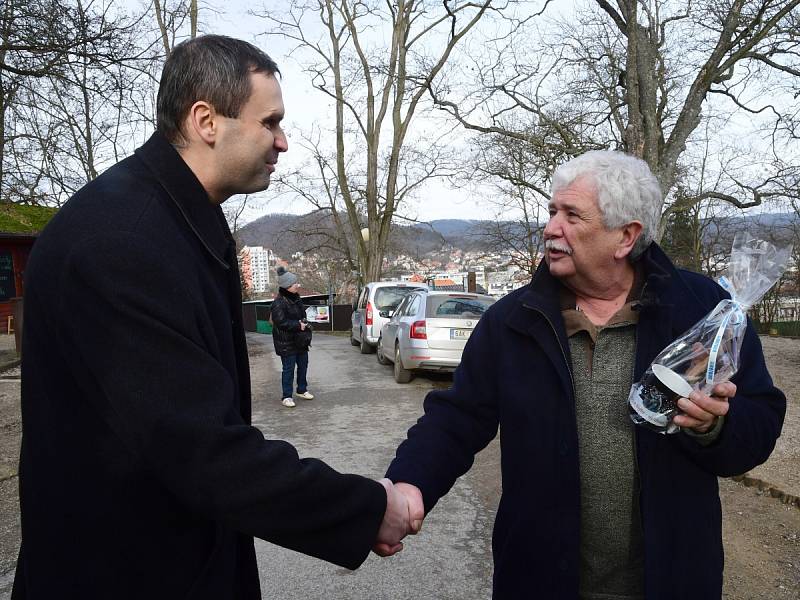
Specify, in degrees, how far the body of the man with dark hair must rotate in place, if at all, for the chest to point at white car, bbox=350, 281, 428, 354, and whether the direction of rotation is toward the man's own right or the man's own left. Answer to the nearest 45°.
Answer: approximately 90° to the man's own left

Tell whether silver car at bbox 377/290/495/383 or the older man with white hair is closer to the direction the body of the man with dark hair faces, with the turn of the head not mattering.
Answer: the older man with white hair

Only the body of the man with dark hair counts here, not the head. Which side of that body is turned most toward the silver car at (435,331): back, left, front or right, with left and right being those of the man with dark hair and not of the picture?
left

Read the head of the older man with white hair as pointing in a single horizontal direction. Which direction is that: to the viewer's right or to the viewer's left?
to the viewer's left

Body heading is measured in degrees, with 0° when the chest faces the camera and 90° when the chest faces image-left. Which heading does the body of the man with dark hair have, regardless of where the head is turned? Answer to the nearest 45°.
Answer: approximately 270°

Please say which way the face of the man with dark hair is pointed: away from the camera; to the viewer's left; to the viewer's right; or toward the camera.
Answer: to the viewer's right

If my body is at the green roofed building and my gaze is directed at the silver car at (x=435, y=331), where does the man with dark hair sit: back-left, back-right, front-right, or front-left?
front-right

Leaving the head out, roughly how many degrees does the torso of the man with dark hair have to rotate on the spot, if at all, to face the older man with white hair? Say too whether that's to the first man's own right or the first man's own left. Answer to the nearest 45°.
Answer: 0° — they already face them

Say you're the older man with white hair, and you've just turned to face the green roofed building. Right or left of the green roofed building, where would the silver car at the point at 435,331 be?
right
